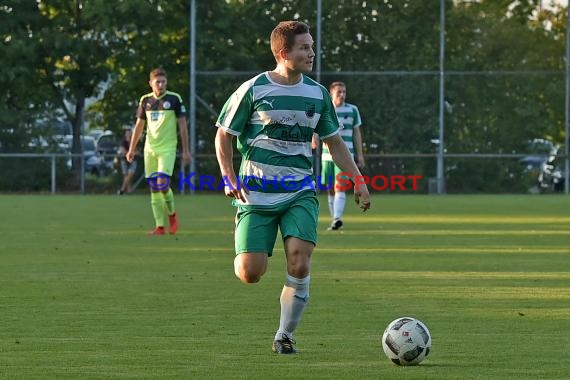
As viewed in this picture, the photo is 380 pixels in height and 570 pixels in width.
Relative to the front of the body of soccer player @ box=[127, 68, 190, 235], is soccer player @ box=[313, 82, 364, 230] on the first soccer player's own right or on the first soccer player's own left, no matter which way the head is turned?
on the first soccer player's own left

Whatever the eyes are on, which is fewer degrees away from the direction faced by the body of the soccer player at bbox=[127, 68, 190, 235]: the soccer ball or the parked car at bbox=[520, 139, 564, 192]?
the soccer ball

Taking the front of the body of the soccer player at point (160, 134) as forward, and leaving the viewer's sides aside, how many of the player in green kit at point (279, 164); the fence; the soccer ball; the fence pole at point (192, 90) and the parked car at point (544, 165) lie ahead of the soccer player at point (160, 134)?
2

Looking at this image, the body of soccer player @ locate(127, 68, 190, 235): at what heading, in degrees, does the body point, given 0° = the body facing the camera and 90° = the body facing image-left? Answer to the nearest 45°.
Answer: approximately 0°

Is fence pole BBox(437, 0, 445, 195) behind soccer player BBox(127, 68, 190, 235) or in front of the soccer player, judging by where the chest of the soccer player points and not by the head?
behind

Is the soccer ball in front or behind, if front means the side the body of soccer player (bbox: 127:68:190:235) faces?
in front

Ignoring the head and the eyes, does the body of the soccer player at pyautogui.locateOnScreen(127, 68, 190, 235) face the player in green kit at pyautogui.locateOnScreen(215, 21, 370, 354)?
yes
